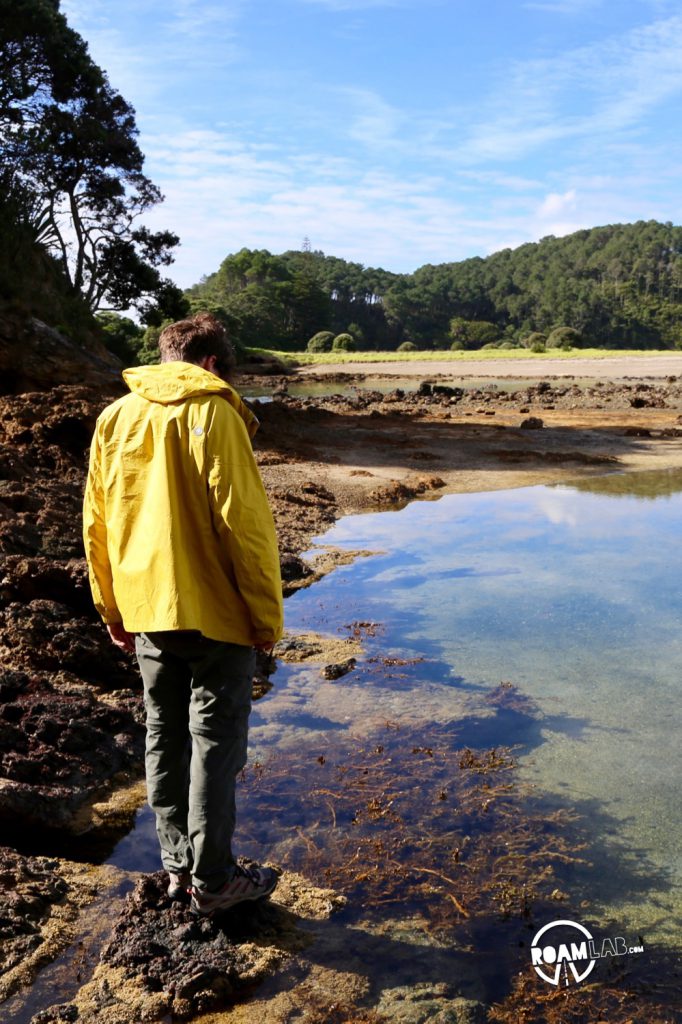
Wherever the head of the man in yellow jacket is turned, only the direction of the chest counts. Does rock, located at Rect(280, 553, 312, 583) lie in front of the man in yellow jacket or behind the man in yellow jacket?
in front

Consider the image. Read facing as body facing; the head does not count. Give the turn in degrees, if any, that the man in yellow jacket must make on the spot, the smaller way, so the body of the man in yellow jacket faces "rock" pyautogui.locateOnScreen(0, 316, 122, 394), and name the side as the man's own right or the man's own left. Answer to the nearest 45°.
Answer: approximately 45° to the man's own left

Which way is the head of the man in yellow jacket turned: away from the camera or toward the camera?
away from the camera

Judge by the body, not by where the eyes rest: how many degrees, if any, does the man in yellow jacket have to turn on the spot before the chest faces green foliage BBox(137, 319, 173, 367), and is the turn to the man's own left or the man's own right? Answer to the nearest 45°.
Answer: approximately 45° to the man's own left

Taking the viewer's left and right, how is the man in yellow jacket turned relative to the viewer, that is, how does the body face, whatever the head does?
facing away from the viewer and to the right of the viewer

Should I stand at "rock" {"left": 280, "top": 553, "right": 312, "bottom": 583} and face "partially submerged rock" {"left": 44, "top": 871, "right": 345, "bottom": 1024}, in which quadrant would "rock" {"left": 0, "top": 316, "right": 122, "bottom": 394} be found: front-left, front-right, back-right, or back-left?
back-right
